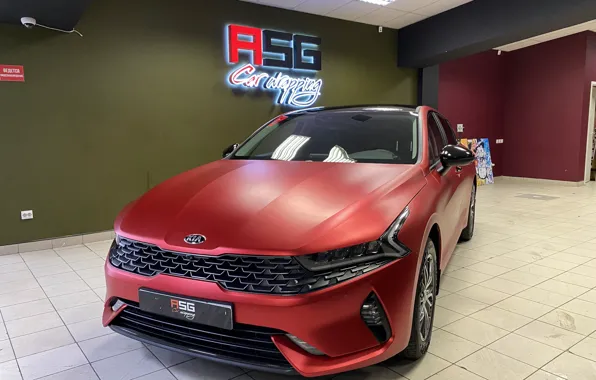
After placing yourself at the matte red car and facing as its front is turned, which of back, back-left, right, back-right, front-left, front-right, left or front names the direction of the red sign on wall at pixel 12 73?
right

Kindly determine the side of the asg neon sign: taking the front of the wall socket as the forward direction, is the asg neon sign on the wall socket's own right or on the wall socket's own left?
on the wall socket's own left

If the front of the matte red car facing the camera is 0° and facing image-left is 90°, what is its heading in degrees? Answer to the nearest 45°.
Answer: approximately 45°

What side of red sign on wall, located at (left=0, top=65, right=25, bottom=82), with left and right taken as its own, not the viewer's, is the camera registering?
front

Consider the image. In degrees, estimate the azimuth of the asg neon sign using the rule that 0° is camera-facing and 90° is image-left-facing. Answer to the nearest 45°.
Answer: approximately 315°

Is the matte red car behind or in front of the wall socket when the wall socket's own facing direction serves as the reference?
in front

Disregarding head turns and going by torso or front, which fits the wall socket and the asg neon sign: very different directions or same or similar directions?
same or similar directions

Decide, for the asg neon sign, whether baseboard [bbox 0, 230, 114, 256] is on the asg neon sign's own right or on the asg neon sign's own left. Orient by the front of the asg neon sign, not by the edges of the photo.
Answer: on the asg neon sign's own right

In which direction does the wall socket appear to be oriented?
toward the camera

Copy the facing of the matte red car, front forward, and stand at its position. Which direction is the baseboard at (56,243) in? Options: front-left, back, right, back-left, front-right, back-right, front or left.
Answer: right

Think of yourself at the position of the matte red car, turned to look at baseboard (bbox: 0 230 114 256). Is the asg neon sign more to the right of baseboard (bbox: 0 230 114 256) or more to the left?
right

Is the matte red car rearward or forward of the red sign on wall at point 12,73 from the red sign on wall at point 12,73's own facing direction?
forward

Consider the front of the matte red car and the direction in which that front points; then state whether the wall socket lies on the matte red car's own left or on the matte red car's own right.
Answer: on the matte red car's own right

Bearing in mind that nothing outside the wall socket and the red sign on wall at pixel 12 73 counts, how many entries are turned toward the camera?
2

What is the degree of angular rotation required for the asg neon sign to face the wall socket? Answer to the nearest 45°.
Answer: approximately 90° to its right
